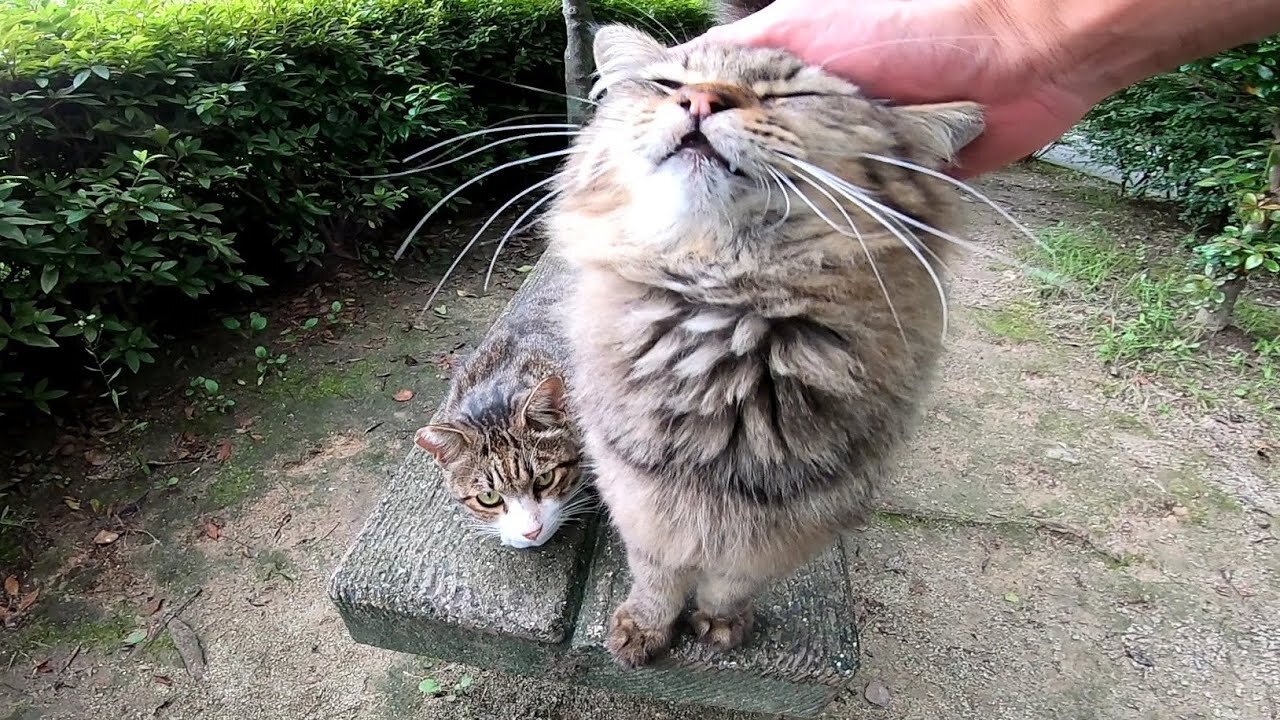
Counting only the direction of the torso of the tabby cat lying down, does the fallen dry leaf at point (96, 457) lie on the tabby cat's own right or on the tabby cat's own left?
on the tabby cat's own right

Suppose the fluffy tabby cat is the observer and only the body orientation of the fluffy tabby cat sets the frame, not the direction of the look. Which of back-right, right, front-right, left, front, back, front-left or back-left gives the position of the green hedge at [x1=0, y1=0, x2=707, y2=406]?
back-right

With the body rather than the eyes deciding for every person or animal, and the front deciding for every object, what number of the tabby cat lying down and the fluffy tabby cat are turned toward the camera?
2

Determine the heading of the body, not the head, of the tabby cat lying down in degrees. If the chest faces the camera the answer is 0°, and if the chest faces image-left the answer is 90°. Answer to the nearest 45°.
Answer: approximately 0°

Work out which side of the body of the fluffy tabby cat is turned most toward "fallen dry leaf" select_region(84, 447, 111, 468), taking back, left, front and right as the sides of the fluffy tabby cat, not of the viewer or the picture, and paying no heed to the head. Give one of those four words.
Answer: right

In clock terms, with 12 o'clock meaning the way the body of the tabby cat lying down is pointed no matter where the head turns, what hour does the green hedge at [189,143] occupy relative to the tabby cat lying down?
The green hedge is roughly at 5 o'clock from the tabby cat lying down.

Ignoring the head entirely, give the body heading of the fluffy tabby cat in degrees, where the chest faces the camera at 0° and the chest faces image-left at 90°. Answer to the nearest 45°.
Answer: approximately 0°

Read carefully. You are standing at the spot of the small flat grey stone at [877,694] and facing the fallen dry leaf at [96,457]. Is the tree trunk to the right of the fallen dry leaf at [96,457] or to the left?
right
